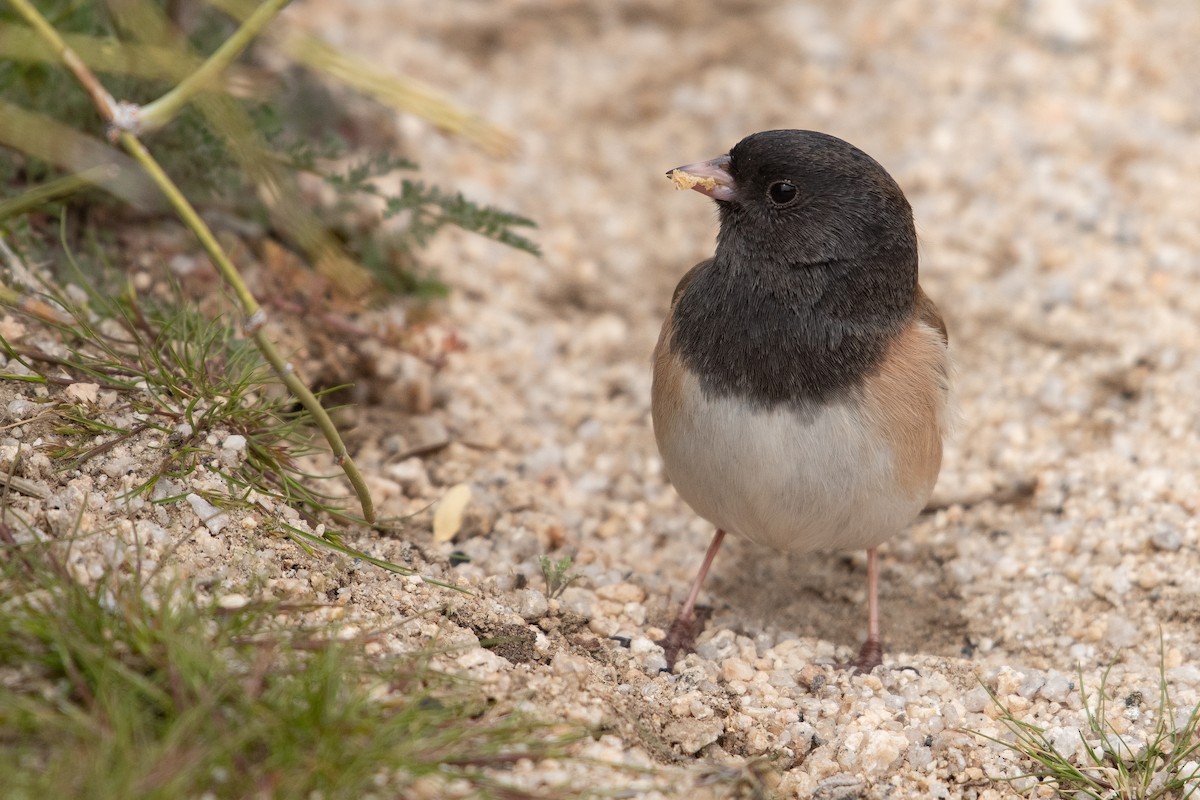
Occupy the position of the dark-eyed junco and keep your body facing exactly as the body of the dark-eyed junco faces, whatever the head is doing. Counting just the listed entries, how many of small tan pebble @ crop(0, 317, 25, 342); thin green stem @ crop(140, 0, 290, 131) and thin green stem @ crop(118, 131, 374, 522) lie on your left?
0

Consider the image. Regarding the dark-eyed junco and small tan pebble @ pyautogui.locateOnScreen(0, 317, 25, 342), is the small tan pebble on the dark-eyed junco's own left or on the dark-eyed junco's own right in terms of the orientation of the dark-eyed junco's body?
on the dark-eyed junco's own right

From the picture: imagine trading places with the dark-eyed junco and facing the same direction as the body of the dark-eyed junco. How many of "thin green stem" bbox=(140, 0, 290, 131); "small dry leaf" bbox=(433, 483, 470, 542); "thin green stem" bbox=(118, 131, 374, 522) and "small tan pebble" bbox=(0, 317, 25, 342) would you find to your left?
0

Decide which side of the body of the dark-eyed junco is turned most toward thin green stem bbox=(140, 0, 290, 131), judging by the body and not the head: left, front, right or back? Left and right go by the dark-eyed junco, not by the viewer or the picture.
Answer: right

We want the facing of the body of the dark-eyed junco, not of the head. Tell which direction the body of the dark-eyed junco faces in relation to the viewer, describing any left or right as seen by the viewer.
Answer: facing the viewer

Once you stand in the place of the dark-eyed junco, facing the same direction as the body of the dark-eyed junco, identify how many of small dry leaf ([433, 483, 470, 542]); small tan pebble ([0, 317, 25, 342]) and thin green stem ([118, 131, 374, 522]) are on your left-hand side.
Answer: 0

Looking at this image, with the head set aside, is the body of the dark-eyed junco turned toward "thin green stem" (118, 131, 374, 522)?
no

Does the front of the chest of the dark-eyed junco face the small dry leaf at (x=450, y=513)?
no
